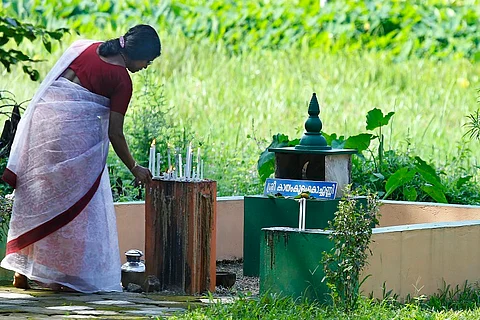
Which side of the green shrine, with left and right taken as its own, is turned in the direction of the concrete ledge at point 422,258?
left

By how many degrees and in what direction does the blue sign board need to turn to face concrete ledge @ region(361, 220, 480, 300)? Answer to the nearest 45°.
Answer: approximately 45° to its left

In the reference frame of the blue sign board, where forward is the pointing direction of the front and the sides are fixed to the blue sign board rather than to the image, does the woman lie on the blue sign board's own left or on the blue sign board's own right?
on the blue sign board's own right

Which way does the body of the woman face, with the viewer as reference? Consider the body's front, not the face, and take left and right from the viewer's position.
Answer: facing away from the viewer and to the right of the viewer

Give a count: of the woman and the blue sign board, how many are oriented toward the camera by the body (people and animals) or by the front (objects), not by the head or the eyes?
1
